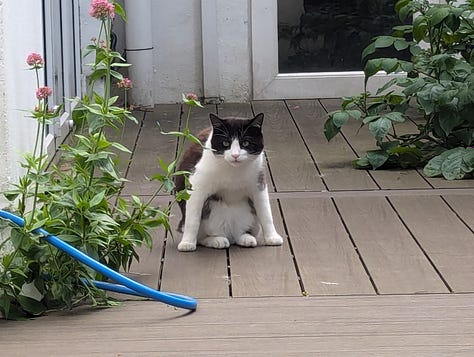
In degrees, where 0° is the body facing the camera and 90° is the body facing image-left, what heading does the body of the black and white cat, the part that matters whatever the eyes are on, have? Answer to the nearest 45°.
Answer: approximately 0°

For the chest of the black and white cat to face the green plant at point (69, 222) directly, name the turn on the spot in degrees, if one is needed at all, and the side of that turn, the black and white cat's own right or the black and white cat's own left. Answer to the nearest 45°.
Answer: approximately 45° to the black and white cat's own right

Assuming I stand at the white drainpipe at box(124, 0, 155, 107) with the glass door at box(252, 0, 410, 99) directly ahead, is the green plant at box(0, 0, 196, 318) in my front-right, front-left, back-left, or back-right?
back-right

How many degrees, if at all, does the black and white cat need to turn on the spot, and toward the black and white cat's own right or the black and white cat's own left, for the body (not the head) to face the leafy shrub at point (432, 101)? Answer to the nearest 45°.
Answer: approximately 135° to the black and white cat's own left

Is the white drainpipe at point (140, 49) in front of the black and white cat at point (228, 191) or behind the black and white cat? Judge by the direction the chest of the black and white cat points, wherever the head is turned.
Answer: behind

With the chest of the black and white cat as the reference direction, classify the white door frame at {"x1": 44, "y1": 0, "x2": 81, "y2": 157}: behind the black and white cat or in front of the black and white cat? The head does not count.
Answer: behind

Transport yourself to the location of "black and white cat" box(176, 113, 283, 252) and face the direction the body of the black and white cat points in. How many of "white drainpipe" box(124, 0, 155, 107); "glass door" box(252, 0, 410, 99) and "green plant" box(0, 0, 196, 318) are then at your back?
2

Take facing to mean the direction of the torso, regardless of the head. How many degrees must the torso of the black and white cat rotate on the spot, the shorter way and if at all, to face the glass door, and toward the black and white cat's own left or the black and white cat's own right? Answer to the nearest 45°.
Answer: approximately 180°

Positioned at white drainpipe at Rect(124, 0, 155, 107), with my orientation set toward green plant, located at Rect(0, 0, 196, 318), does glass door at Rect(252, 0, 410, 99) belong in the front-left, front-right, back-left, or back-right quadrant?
back-left
